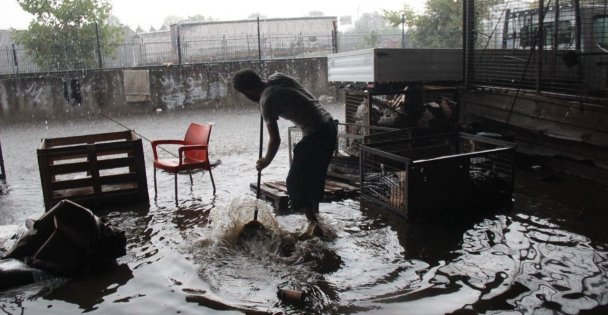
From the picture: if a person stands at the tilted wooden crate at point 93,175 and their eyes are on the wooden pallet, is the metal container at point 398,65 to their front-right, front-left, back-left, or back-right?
front-left

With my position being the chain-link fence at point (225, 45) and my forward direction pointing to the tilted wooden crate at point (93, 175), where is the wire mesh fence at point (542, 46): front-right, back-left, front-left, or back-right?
front-left

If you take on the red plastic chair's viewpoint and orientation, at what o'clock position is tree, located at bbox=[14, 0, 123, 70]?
The tree is roughly at 4 o'clock from the red plastic chair.

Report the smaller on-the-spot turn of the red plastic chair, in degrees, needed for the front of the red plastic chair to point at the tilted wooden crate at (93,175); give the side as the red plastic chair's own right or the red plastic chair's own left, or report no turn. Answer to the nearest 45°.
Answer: approximately 45° to the red plastic chair's own right

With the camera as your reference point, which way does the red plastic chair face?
facing the viewer and to the left of the viewer

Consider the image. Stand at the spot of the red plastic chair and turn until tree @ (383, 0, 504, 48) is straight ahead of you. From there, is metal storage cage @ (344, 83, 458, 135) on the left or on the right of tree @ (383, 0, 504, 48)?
right

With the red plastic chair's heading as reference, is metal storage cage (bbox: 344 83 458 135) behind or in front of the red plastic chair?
behind

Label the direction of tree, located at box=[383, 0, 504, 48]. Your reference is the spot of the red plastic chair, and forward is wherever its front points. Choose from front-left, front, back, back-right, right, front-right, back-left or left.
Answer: back

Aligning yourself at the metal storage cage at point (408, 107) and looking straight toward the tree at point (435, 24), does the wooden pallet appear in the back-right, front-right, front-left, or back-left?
back-left

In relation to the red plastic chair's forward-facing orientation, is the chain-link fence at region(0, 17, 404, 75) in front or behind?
behind

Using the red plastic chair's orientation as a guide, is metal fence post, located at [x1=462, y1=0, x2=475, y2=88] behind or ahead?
behind

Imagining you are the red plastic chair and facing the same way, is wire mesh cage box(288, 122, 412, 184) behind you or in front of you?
behind

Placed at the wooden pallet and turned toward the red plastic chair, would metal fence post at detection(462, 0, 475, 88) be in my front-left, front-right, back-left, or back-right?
back-right
